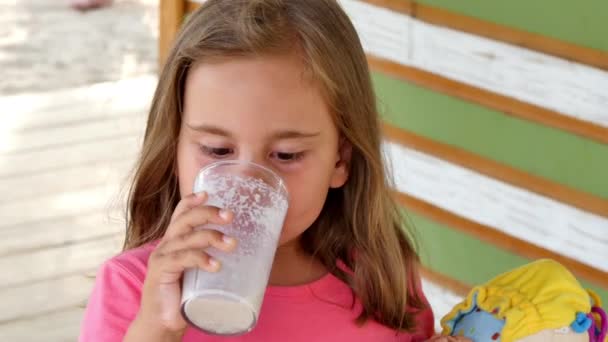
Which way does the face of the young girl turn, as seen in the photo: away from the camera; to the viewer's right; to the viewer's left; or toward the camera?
toward the camera

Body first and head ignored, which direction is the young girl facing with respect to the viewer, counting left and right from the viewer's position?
facing the viewer

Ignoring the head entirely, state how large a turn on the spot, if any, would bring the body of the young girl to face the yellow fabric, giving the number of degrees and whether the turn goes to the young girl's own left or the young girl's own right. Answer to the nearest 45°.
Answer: approximately 90° to the young girl's own left
